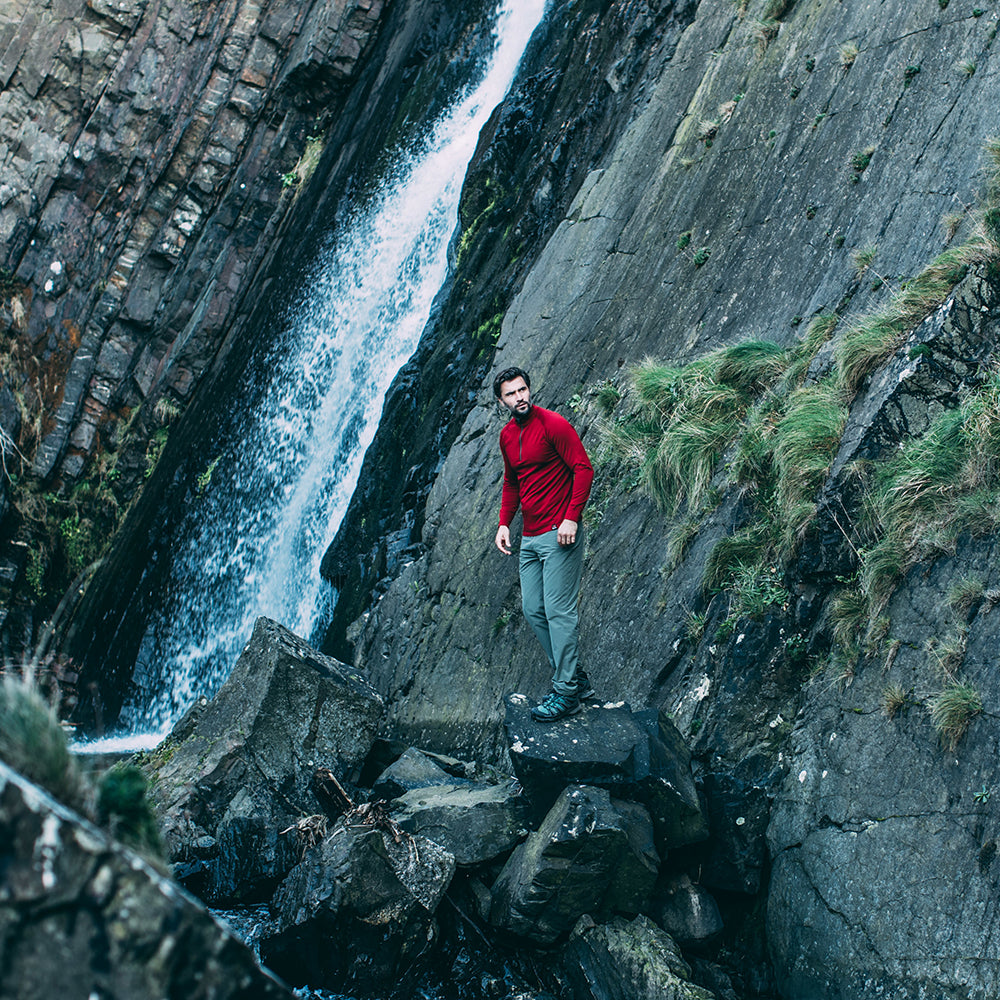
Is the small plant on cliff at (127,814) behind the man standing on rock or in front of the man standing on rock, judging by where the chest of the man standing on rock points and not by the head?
in front

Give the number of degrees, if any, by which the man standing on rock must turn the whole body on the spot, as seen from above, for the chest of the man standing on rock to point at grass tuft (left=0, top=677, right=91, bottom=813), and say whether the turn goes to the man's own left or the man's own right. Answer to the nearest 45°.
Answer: approximately 45° to the man's own left

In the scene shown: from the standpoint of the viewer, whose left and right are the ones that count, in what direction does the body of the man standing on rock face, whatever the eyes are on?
facing the viewer and to the left of the viewer

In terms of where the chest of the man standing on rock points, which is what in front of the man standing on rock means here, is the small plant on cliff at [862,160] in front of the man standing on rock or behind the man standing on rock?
behind

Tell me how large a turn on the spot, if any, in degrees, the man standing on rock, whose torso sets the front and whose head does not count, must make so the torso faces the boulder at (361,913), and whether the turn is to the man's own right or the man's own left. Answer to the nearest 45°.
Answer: approximately 45° to the man's own left
